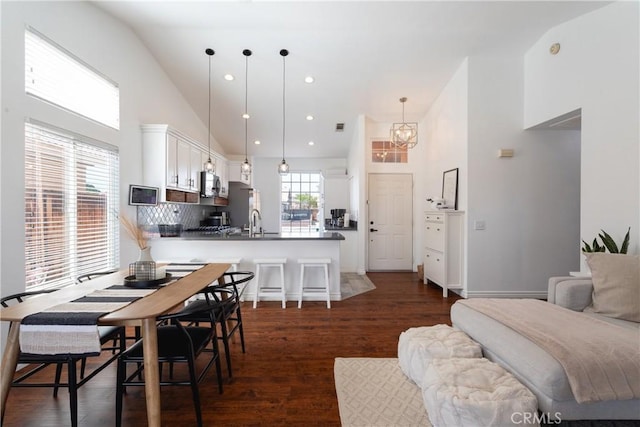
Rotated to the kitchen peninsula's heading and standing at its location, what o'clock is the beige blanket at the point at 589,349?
The beige blanket is roughly at 11 o'clock from the kitchen peninsula.

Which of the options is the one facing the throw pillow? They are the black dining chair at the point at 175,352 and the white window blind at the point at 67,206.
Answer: the white window blind

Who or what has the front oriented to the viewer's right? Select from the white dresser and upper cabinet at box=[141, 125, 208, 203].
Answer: the upper cabinet

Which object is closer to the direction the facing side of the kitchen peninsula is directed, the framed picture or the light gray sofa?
the light gray sofa

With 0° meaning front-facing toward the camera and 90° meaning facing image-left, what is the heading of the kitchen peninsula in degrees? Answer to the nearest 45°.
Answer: approximately 0°

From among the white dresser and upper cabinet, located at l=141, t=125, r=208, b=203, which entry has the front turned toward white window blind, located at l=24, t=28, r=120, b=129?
the white dresser

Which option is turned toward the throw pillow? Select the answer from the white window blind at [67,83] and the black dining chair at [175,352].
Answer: the white window blind

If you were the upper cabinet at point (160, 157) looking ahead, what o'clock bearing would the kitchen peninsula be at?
The kitchen peninsula is roughly at 1 o'clock from the upper cabinet.

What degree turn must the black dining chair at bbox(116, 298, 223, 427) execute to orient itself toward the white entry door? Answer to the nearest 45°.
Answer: approximately 135° to its right
